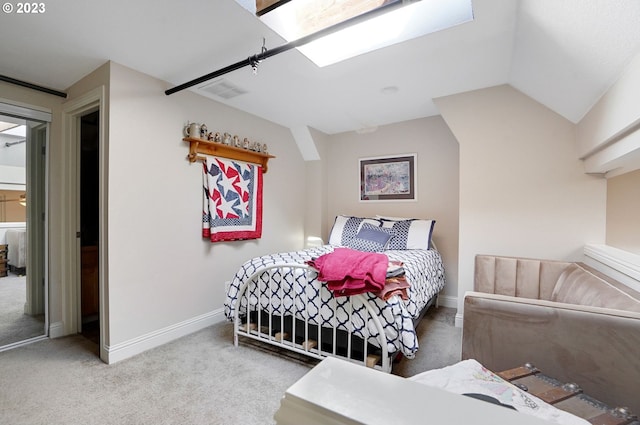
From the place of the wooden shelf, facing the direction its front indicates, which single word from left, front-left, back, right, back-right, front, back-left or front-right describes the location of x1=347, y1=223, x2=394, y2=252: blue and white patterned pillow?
front-left

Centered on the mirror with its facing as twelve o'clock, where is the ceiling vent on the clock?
The ceiling vent is roughly at 12 o'clock from the mirror.

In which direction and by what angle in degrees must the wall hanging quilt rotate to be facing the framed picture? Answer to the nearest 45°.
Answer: approximately 45° to its left

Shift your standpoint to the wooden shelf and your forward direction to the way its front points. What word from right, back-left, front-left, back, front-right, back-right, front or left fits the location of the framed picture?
front-left

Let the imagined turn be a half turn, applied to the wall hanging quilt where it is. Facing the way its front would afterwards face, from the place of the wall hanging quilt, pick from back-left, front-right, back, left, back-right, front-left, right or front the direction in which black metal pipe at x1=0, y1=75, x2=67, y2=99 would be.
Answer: front-left

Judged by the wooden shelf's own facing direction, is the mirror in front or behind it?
behind

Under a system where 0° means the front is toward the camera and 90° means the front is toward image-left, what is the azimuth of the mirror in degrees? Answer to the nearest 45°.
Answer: approximately 315°
